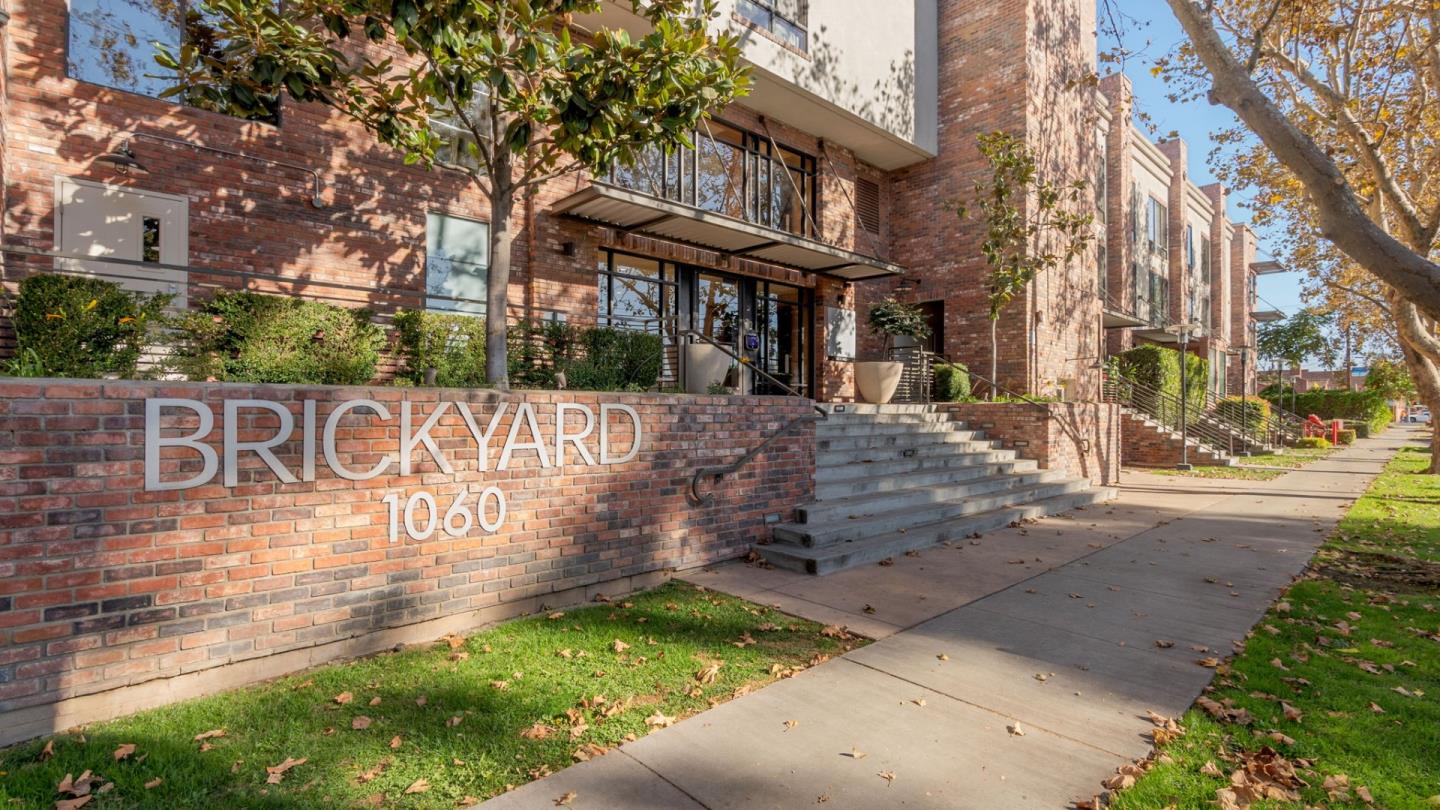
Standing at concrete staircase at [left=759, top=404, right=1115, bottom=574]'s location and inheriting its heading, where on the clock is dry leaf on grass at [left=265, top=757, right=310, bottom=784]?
The dry leaf on grass is roughly at 2 o'clock from the concrete staircase.

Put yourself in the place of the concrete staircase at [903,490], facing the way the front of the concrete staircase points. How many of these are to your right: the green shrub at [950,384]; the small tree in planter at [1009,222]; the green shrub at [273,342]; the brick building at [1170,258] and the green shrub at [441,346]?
2

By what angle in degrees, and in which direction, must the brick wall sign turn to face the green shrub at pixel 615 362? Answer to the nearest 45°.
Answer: approximately 90° to its left

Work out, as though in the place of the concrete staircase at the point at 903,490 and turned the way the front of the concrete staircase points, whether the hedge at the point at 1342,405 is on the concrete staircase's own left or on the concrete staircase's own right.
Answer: on the concrete staircase's own left

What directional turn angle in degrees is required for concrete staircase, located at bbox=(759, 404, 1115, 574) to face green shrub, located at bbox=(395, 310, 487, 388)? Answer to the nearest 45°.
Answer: approximately 90° to its right

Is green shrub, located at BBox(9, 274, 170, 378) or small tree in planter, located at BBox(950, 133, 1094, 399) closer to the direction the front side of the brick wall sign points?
the small tree in planter

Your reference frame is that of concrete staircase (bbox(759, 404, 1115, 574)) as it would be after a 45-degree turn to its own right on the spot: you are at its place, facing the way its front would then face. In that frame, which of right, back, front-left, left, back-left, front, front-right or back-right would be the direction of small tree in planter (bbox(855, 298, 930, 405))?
back

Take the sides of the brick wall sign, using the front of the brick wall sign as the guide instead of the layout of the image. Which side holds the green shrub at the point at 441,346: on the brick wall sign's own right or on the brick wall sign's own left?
on the brick wall sign's own left

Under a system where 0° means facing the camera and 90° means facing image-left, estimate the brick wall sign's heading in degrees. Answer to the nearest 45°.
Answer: approximately 315°

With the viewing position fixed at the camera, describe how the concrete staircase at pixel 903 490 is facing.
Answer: facing the viewer and to the right of the viewer

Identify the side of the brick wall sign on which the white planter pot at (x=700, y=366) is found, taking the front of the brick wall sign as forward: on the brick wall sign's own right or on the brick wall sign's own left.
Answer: on the brick wall sign's own left

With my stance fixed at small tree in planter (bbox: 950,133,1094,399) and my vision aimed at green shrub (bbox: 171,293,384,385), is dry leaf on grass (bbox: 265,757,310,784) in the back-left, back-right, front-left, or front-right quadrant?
front-left

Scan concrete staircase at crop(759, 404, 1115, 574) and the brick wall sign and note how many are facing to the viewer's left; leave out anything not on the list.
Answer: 0
